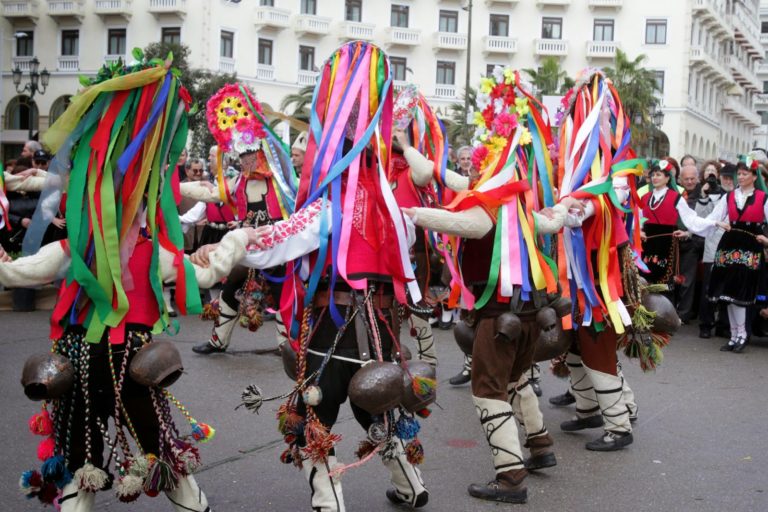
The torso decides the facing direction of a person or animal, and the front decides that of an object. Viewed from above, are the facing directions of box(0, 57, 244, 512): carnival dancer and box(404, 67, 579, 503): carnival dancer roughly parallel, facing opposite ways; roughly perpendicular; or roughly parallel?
roughly parallel

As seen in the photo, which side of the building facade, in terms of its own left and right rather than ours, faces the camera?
front

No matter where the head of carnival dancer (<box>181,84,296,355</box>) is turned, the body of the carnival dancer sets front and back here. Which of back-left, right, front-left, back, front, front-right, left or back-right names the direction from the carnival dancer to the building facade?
back-right

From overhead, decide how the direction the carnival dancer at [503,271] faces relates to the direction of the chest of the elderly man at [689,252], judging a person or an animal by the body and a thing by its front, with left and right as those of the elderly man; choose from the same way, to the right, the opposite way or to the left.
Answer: to the right

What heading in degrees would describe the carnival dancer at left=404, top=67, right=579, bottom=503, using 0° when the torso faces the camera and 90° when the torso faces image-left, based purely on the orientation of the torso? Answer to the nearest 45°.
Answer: approximately 135°

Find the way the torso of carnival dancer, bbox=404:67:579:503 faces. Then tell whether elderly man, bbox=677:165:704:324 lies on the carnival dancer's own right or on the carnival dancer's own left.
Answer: on the carnival dancer's own right

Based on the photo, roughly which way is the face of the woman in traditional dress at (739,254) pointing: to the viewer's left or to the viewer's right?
to the viewer's left

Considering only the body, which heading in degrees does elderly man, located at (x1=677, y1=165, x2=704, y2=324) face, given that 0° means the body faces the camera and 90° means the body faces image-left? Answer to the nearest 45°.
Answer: approximately 45°

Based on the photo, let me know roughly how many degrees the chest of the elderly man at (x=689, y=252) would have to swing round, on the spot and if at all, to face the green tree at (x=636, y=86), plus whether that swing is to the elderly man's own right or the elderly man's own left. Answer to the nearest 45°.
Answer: approximately 135° to the elderly man's own right

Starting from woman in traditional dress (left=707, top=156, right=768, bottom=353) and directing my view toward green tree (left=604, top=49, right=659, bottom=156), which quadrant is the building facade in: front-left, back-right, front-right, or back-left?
front-left
